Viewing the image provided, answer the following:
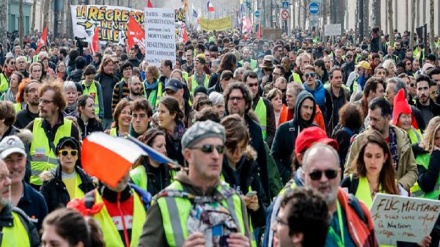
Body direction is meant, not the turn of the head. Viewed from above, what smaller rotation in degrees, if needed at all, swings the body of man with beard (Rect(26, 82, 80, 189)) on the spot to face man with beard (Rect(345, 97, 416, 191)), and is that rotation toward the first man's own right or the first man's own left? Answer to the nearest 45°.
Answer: approximately 90° to the first man's own left

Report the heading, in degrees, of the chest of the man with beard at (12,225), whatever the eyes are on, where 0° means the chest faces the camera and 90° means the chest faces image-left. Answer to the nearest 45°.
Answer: approximately 315°

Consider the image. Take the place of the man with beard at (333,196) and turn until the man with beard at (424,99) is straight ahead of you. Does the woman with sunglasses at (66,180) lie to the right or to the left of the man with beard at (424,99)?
left

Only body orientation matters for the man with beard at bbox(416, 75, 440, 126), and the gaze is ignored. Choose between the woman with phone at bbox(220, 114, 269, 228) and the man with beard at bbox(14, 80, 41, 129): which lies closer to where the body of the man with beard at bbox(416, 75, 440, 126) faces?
the woman with phone

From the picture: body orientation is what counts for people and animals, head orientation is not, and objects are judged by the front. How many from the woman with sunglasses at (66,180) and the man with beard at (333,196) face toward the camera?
2

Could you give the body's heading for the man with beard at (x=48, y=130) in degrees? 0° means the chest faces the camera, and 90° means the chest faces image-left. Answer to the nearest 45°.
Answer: approximately 45°

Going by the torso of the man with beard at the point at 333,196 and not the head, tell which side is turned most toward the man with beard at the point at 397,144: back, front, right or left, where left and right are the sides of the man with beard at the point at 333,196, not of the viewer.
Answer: back

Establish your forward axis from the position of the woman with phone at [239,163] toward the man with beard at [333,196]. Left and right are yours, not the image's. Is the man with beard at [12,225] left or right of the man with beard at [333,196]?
right

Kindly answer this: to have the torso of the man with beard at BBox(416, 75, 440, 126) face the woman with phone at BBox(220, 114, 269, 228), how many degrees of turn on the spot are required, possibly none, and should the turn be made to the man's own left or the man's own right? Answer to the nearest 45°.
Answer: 0° — they already face them

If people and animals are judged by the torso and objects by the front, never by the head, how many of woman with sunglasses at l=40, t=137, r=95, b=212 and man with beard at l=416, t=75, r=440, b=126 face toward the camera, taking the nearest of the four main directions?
2
